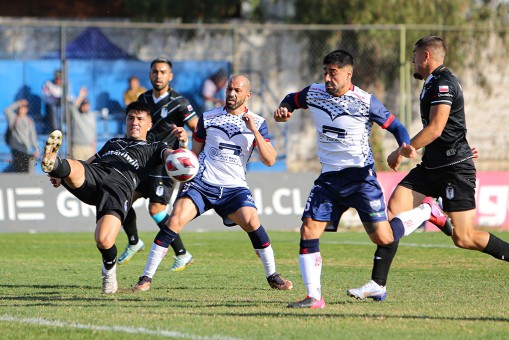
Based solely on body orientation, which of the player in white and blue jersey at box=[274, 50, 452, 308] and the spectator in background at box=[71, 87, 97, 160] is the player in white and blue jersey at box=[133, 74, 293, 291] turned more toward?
the player in white and blue jersey

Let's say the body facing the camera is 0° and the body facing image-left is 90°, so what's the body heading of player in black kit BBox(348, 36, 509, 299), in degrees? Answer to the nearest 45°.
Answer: approximately 90°

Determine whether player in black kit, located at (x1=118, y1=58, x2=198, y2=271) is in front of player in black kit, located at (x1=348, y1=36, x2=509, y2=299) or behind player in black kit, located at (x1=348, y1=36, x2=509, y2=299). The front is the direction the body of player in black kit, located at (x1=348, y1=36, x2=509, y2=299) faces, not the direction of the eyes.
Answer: in front

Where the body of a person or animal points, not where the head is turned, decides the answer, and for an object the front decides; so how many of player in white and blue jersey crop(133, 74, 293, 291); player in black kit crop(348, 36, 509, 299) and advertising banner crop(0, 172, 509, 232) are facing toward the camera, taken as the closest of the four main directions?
2

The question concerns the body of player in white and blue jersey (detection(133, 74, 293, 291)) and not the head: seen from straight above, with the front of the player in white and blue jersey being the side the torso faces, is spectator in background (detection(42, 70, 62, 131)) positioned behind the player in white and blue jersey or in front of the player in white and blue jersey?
behind

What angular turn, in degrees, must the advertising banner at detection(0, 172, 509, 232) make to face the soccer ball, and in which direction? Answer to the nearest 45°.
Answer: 0° — it already faces it
